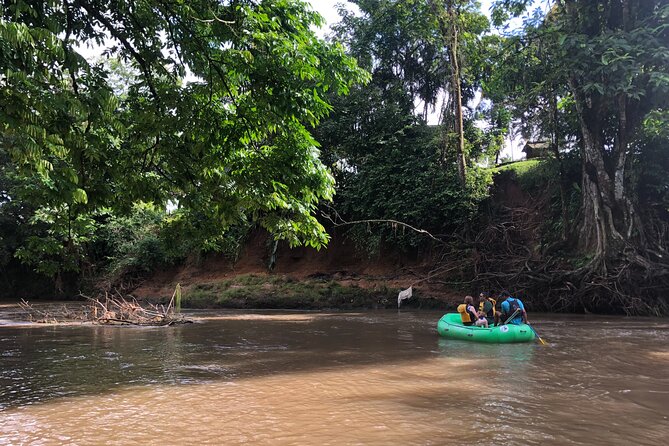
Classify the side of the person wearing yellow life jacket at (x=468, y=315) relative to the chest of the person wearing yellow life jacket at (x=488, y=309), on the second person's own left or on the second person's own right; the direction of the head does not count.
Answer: on the second person's own left

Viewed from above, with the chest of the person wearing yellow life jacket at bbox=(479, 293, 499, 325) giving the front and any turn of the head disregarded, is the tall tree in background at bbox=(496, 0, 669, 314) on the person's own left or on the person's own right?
on the person's own right
